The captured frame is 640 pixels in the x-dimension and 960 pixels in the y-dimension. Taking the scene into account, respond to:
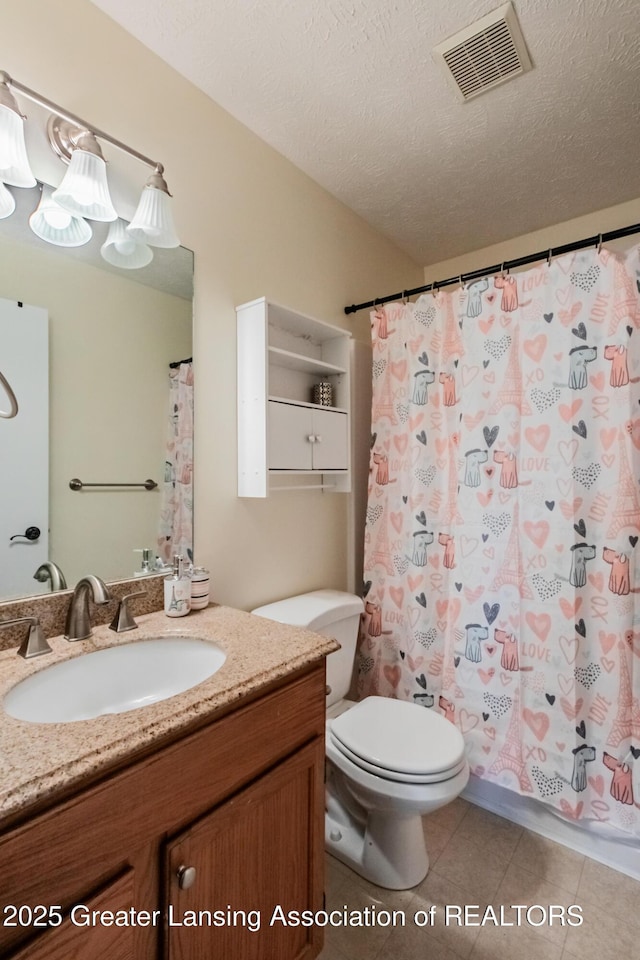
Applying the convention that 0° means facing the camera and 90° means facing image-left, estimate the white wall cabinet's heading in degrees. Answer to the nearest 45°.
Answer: approximately 315°

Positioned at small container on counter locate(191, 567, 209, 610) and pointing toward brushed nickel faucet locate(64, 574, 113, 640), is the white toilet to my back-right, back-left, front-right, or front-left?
back-left

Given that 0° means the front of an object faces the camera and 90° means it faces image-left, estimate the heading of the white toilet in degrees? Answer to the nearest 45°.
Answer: approximately 315°

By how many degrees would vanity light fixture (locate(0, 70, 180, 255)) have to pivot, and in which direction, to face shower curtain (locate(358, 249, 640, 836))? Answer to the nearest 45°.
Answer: approximately 45° to its left

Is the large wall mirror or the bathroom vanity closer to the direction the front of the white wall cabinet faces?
the bathroom vanity

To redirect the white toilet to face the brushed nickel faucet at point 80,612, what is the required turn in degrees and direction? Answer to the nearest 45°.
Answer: approximately 90° to its right

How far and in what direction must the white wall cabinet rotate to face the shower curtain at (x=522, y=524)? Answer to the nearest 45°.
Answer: approximately 45° to its left
